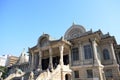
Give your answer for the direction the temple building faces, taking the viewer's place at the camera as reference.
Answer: facing the viewer and to the left of the viewer
